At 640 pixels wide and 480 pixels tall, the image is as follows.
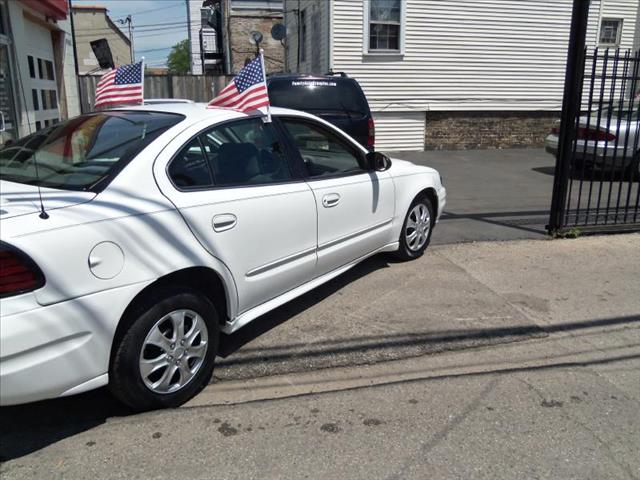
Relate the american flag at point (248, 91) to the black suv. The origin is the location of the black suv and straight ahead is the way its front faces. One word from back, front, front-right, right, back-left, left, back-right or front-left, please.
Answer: back

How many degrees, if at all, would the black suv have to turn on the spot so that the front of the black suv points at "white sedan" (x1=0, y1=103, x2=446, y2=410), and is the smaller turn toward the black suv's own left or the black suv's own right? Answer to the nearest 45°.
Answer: approximately 180°

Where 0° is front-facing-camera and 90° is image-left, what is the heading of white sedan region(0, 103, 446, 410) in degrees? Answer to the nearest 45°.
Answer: approximately 225°

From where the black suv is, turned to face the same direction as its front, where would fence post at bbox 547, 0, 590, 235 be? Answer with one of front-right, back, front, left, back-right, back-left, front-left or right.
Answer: back-right

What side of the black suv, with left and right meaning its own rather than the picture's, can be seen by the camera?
back

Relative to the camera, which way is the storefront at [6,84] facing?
to the viewer's right

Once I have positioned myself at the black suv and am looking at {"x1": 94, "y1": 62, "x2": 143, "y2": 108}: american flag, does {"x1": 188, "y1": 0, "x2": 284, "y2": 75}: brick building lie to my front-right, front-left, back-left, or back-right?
back-right

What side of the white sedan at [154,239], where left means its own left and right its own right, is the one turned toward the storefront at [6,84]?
left

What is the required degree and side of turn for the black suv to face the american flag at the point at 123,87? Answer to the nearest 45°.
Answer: approximately 135° to its left

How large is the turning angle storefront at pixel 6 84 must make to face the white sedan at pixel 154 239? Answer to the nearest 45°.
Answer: approximately 90° to its right
